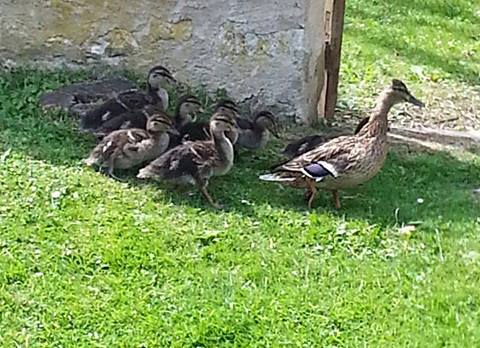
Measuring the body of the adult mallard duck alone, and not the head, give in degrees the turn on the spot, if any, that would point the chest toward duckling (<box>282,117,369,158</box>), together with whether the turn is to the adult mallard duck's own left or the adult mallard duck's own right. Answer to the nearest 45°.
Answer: approximately 135° to the adult mallard duck's own left

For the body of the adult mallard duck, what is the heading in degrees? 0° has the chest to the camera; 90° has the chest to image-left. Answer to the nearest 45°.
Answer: approximately 270°

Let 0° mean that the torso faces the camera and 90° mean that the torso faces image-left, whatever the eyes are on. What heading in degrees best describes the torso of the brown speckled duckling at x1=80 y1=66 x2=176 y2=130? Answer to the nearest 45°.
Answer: approximately 270°

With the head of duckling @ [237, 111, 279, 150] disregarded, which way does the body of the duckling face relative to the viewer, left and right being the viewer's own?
facing to the right of the viewer

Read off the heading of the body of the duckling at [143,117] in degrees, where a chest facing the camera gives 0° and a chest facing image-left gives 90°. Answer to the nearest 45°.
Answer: approximately 270°

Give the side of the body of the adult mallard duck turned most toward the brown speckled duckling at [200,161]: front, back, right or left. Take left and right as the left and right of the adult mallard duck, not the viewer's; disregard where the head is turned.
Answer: back

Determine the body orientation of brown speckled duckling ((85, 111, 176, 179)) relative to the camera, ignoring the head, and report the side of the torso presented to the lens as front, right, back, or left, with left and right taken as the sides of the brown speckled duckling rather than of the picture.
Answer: right

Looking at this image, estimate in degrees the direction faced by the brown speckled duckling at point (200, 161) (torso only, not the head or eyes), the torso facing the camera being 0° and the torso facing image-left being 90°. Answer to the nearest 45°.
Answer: approximately 270°
